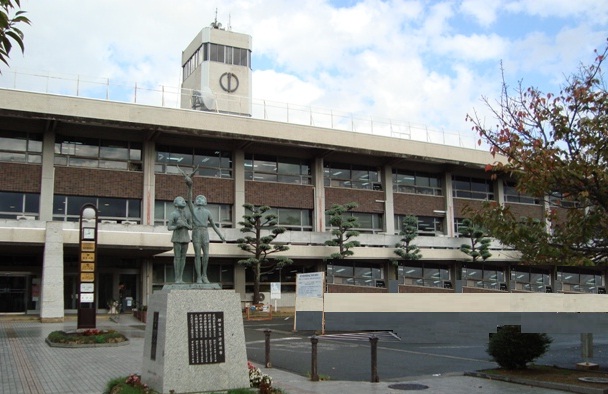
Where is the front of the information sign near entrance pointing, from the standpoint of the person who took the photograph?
facing the viewer

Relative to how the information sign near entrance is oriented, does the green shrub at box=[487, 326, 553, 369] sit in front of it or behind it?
in front

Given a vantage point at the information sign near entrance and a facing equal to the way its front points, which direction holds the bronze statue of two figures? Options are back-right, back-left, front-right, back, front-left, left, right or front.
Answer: front

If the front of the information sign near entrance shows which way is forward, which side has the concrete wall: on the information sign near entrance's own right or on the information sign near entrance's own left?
on the information sign near entrance's own left

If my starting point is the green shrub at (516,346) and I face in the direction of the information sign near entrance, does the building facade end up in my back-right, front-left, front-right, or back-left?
front-right

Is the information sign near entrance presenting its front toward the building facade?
no

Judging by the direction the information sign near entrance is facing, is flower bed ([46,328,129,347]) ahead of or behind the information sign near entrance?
ahead

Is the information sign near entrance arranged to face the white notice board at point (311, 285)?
no

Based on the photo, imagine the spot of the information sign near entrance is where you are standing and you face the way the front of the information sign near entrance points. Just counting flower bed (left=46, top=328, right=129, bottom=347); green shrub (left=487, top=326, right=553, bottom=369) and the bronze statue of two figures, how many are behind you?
0

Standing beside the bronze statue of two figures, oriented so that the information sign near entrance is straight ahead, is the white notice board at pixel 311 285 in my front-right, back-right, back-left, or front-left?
front-right

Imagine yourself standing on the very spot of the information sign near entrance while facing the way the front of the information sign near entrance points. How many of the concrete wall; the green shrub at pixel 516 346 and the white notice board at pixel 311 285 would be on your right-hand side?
0
